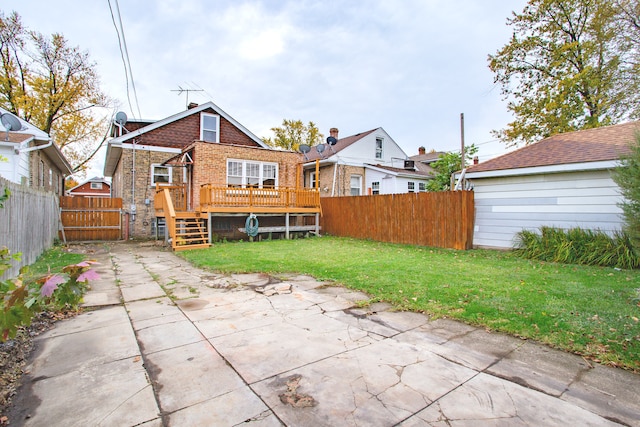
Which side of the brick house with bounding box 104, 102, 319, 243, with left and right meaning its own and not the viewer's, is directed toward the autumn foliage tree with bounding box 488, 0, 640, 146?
right

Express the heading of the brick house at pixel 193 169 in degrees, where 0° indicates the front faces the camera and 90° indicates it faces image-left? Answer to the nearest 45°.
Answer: approximately 180°

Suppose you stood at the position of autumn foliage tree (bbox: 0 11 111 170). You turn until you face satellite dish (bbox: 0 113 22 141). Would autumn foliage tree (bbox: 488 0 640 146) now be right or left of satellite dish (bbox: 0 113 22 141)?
left

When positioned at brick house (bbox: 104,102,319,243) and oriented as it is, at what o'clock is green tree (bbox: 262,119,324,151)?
The green tree is roughly at 1 o'clock from the brick house.

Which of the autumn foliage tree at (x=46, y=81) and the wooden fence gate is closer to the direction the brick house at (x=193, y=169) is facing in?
the autumn foliage tree

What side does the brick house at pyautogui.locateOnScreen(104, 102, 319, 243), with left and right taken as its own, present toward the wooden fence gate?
left

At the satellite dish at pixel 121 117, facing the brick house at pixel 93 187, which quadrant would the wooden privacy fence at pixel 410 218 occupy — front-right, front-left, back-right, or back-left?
back-right
